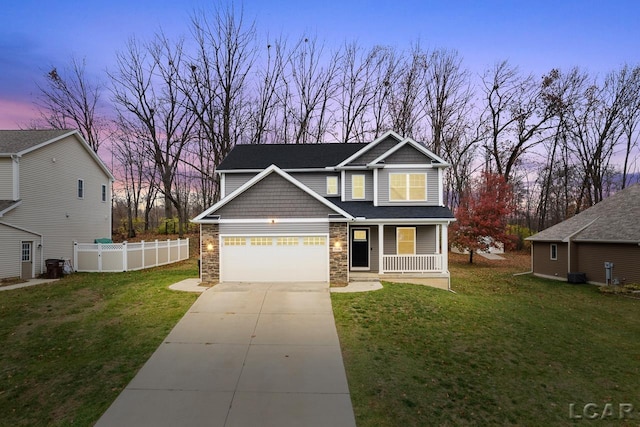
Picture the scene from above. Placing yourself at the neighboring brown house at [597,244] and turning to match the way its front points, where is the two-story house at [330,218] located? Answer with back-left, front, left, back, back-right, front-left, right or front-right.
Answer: right

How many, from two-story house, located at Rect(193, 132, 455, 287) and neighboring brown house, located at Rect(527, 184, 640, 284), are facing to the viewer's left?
0

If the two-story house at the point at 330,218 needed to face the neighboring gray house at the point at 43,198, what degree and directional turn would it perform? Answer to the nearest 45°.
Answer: approximately 90° to its right

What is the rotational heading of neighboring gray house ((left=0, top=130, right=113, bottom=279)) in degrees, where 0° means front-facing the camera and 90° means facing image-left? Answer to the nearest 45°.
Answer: approximately 45°

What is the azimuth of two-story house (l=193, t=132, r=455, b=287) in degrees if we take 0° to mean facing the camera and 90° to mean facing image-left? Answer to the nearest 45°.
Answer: approximately 0°

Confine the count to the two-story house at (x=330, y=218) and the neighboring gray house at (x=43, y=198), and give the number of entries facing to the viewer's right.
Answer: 0

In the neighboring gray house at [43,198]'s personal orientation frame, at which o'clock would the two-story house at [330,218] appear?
The two-story house is roughly at 9 o'clock from the neighboring gray house.

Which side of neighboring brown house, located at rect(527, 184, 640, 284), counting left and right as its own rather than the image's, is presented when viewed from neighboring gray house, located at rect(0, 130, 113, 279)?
right

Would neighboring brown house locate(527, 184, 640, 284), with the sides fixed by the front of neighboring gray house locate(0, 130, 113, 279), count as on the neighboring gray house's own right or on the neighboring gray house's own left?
on the neighboring gray house's own left
